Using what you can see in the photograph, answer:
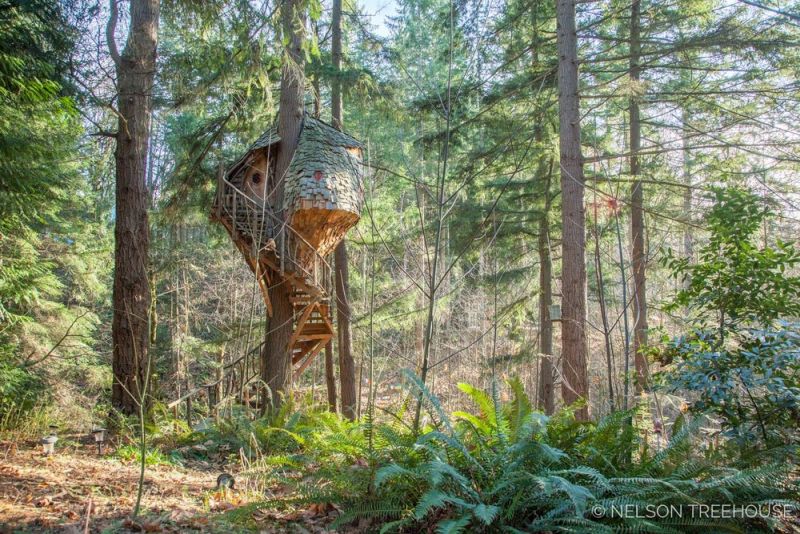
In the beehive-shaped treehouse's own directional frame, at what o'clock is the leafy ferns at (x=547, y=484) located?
The leafy ferns is roughly at 10 o'clock from the beehive-shaped treehouse.

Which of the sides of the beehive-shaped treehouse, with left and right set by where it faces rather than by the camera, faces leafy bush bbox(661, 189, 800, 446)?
left

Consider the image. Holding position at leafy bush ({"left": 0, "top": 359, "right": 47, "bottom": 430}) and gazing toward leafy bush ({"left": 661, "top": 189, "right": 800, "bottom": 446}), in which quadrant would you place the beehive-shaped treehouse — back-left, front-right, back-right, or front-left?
front-left

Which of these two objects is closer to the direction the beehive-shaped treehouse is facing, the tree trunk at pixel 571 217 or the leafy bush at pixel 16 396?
the leafy bush

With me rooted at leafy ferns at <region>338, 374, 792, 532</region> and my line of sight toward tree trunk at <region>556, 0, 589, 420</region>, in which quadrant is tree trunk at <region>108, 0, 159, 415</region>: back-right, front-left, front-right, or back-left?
front-left

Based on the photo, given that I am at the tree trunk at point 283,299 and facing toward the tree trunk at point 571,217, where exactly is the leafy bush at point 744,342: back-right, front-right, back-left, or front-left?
front-right

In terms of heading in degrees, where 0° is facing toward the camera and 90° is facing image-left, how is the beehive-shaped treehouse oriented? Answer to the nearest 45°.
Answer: approximately 45°

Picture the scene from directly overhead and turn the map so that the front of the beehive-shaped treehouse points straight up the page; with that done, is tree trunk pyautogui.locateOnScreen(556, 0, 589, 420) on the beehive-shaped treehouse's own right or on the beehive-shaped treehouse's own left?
on the beehive-shaped treehouse's own left

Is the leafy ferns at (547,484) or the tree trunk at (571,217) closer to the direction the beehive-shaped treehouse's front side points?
the leafy ferns

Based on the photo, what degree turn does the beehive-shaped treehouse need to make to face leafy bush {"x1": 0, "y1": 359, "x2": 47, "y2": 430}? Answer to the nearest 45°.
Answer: approximately 45° to its right
